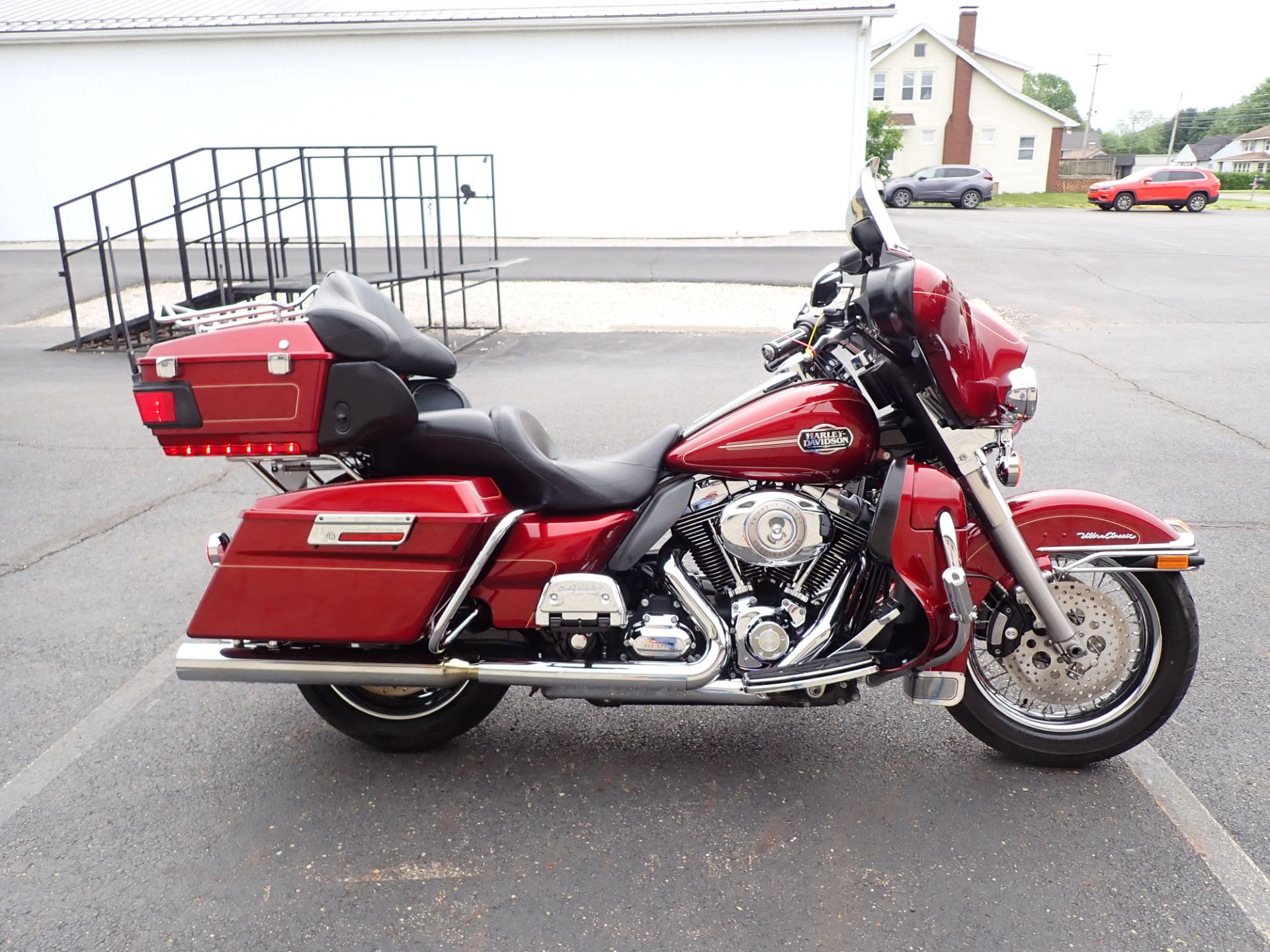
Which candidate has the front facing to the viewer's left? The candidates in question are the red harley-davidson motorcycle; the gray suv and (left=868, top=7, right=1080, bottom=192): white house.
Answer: the gray suv

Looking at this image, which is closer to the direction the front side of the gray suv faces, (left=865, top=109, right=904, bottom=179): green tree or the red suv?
the green tree

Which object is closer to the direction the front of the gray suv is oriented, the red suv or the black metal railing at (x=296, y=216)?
the black metal railing

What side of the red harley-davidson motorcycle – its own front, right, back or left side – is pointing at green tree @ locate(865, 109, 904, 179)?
left

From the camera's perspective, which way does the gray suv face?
to the viewer's left

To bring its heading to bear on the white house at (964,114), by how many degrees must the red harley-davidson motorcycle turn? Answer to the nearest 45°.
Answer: approximately 90° to its left

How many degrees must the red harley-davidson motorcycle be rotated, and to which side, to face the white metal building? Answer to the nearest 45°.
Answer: approximately 90° to its left

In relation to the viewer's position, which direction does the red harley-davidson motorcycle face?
facing to the right of the viewer

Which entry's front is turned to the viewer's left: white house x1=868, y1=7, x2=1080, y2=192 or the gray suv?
the gray suv

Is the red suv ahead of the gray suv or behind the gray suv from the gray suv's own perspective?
behind

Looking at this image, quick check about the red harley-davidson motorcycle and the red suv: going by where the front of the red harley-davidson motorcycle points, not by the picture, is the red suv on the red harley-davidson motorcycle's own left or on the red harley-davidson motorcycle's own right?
on the red harley-davidson motorcycle's own left

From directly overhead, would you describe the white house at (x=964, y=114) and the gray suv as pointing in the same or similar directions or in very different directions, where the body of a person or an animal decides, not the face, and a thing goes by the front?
very different directions

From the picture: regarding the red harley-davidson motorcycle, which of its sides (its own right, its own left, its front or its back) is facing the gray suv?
left

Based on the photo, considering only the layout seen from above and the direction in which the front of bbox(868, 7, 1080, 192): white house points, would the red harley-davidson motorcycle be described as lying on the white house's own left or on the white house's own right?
on the white house's own right
